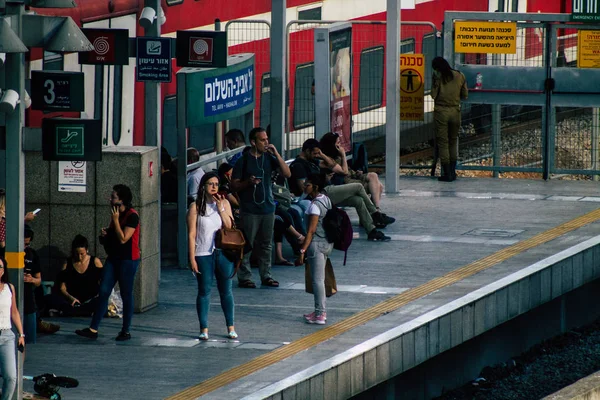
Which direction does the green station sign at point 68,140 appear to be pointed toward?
toward the camera

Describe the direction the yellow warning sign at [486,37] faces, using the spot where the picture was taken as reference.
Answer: facing the viewer

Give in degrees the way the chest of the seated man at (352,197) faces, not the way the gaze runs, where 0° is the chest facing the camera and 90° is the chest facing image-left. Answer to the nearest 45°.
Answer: approximately 315°

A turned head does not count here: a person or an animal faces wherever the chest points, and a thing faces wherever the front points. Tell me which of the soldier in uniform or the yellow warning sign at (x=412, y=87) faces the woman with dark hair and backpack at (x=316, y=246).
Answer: the yellow warning sign

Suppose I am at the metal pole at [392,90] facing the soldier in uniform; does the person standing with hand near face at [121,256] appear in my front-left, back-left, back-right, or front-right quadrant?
back-right

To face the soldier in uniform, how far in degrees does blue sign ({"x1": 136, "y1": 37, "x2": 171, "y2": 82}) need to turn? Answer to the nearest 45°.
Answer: approximately 135° to its left

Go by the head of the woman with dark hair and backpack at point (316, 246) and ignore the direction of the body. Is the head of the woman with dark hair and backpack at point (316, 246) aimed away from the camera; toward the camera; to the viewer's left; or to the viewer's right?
to the viewer's left

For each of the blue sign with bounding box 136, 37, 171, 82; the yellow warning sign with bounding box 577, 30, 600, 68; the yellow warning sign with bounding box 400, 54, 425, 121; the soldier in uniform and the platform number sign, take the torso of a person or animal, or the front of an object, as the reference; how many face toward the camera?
4

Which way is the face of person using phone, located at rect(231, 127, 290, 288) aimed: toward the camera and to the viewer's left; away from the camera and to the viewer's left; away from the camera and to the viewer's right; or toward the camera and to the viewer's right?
toward the camera and to the viewer's right
